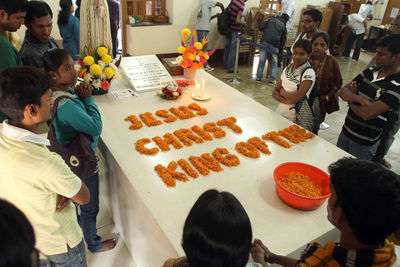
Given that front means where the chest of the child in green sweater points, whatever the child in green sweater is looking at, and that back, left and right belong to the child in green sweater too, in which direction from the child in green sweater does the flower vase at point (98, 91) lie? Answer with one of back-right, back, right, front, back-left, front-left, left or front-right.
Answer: left

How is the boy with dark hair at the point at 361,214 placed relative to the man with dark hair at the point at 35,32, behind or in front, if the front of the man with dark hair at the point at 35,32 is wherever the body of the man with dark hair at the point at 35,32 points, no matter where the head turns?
in front

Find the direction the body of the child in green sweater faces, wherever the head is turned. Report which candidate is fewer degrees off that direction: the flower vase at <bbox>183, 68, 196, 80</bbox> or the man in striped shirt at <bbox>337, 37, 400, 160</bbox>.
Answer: the man in striped shirt

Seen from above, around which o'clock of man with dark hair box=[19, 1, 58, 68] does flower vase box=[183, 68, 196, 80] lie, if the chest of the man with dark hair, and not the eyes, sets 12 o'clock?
The flower vase is roughly at 10 o'clock from the man with dark hair.

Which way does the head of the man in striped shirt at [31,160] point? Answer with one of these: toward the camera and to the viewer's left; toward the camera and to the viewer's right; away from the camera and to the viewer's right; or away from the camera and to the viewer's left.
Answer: away from the camera and to the viewer's right

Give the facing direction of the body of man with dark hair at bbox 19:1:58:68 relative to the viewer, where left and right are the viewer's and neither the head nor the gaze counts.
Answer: facing the viewer and to the right of the viewer

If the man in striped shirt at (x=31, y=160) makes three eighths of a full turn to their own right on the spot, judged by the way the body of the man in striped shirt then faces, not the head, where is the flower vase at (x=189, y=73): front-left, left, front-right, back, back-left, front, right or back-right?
back-left

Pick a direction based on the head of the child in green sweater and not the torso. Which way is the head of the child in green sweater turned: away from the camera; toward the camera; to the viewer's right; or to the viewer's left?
to the viewer's right

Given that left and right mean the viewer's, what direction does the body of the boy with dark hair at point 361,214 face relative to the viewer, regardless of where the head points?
facing away from the viewer and to the left of the viewer

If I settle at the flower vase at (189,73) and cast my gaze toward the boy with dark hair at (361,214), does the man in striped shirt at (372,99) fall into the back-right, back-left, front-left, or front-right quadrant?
front-left

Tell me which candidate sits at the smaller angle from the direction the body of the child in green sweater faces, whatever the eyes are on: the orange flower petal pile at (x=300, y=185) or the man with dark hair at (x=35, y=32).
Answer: the orange flower petal pile

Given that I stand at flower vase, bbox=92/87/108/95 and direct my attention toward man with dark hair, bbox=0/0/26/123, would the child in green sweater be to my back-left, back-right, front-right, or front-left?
front-left
